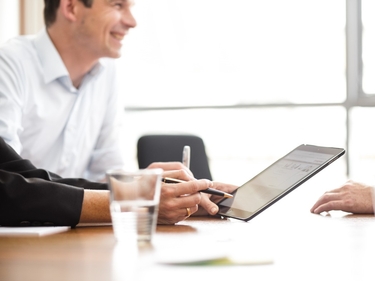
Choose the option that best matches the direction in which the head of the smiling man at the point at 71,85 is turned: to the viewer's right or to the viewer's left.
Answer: to the viewer's right

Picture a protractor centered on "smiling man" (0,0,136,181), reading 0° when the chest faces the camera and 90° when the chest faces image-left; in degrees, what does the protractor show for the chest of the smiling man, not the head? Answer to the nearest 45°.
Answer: approximately 315°

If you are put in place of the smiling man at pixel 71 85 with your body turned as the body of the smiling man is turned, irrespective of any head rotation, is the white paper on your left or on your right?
on your right
